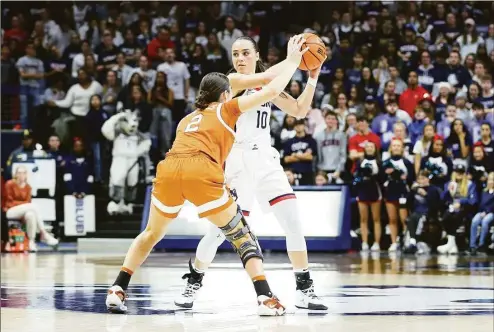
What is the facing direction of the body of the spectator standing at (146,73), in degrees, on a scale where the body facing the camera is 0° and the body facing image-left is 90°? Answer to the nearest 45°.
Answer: approximately 0°

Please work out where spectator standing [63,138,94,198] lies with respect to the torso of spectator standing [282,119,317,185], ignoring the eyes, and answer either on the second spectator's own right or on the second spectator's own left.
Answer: on the second spectator's own right

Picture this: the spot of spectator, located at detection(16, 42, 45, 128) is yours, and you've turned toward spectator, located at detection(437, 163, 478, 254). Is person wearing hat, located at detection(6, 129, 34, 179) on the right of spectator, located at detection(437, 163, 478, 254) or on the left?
right

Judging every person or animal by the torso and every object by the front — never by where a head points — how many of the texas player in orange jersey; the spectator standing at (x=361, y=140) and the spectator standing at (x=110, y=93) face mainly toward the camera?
2

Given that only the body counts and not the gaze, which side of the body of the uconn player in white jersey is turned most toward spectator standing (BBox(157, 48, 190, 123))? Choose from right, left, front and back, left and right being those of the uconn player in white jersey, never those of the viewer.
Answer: back

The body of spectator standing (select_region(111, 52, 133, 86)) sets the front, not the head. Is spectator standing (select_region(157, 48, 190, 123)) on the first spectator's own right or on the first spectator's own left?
on the first spectator's own left
